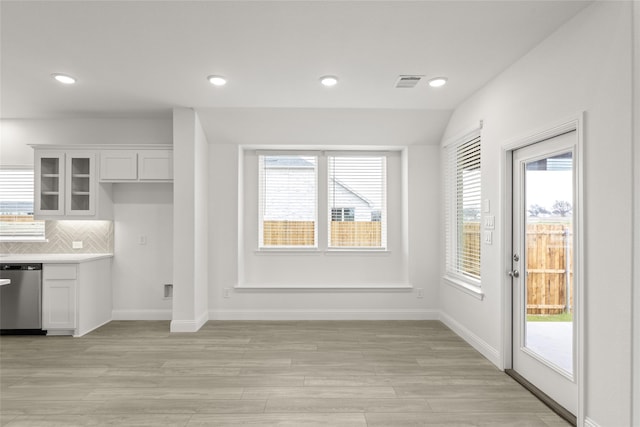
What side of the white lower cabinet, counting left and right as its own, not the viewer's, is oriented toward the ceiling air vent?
left

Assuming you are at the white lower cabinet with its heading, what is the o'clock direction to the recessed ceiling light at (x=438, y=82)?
The recessed ceiling light is roughly at 9 o'clock from the white lower cabinet.

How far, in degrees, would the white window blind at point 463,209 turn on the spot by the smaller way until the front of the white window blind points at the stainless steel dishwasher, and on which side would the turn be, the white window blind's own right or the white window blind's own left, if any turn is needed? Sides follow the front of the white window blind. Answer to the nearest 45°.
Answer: approximately 45° to the white window blind's own right

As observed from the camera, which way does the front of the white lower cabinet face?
facing the viewer and to the left of the viewer

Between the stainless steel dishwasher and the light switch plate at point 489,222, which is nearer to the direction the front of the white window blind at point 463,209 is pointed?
the stainless steel dishwasher

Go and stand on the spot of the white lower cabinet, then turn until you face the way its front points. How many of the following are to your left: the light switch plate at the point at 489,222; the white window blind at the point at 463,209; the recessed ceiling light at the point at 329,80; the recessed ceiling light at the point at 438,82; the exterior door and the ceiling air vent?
6

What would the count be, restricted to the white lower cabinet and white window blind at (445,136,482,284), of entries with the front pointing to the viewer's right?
0

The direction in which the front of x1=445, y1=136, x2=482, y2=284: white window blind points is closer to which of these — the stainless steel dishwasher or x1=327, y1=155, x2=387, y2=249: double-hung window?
the stainless steel dishwasher

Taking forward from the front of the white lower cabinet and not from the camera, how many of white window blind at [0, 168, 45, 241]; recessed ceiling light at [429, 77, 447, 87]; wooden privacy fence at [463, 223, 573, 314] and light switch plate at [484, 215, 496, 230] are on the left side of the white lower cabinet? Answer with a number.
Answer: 3

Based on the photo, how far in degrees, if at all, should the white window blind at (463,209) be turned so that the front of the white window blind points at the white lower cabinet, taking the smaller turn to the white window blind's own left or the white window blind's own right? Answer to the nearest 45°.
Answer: approximately 45° to the white window blind's own right

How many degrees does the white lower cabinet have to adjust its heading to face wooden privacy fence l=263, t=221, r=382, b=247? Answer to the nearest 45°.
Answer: approximately 135° to its left

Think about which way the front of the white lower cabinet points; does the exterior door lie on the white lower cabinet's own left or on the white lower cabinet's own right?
on the white lower cabinet's own left

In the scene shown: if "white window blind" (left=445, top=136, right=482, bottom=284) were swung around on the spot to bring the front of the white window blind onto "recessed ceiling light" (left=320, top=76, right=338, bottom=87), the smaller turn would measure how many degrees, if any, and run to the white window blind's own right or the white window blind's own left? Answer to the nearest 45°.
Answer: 0° — it already faces it

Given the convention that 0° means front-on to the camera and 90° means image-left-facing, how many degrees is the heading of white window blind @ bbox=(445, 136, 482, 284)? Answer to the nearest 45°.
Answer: approximately 45°

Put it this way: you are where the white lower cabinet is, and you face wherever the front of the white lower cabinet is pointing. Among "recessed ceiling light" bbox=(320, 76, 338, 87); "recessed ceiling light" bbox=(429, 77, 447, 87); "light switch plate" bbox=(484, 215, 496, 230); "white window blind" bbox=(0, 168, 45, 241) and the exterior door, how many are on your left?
4
